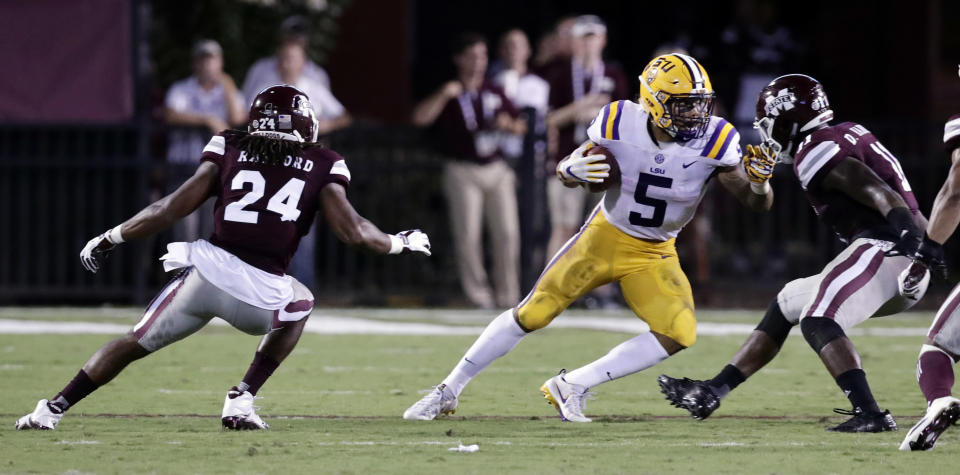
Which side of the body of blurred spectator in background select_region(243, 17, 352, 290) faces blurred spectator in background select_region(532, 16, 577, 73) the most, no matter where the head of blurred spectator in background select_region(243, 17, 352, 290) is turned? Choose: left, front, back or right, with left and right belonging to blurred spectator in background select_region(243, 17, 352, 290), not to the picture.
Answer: left

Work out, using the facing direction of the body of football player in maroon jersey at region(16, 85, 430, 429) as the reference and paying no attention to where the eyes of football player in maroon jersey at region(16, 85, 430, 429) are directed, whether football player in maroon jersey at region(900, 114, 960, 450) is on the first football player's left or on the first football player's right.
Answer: on the first football player's right

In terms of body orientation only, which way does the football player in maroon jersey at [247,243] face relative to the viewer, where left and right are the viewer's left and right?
facing away from the viewer

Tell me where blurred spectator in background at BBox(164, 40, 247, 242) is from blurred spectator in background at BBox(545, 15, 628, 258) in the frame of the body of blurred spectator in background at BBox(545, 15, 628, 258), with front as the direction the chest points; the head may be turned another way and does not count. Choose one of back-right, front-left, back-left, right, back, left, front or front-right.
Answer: right

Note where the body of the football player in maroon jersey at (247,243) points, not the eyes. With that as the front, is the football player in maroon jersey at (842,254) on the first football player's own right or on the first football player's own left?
on the first football player's own right

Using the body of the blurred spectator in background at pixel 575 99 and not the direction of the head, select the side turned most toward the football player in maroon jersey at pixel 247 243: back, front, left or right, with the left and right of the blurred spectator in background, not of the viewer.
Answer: front

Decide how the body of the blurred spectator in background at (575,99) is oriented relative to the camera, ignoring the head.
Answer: toward the camera

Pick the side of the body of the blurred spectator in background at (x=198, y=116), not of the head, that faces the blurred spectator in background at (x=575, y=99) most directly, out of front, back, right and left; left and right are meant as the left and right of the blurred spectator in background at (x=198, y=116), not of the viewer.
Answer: left
